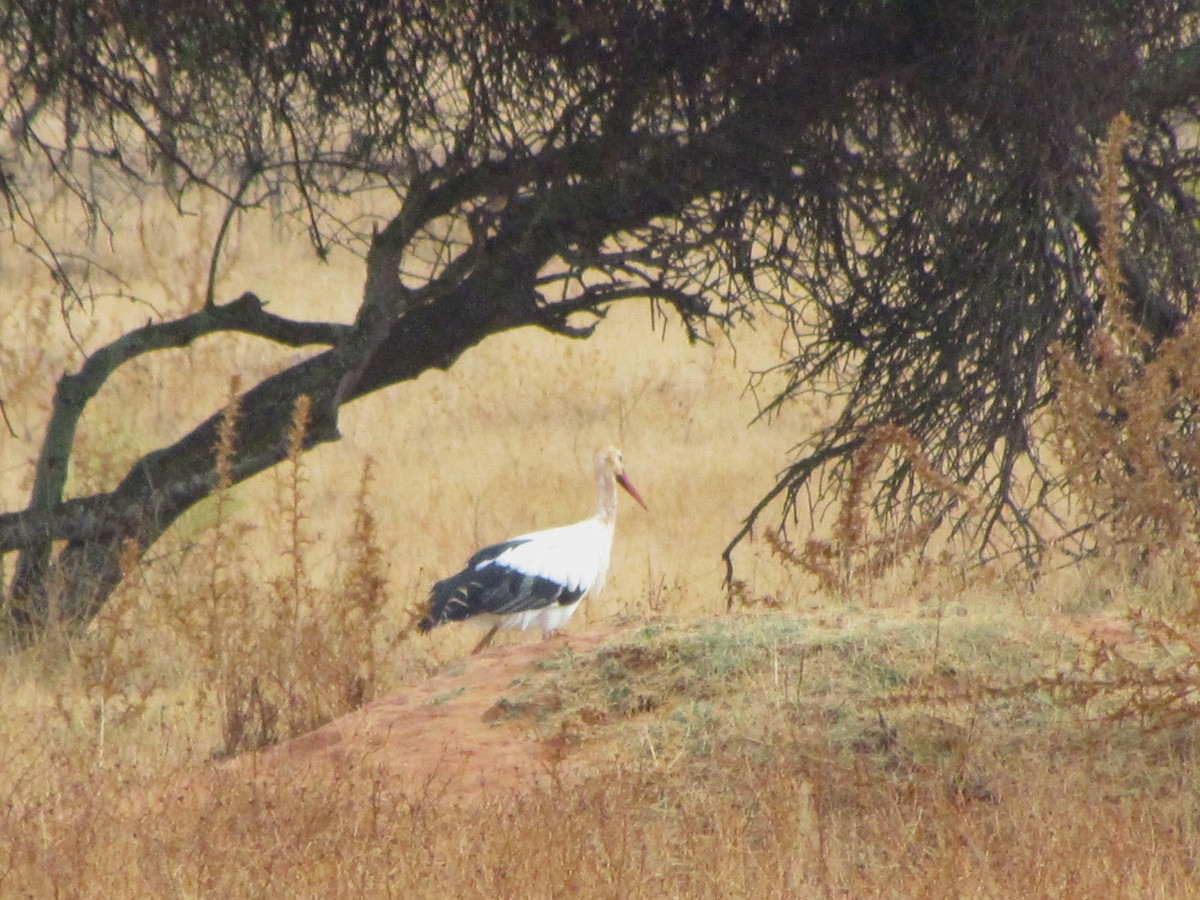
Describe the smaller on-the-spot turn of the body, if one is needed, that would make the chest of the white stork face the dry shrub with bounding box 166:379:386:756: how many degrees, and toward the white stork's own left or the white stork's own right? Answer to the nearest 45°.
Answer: approximately 135° to the white stork's own right

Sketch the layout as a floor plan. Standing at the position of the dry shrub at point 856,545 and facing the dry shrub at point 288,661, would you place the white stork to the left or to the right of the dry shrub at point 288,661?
right

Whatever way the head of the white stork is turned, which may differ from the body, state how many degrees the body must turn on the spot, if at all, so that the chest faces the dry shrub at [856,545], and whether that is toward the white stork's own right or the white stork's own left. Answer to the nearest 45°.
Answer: approximately 45° to the white stork's own right

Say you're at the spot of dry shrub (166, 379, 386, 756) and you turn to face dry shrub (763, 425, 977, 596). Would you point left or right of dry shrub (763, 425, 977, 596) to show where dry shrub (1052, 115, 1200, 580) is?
right

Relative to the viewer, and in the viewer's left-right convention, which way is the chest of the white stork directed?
facing to the right of the viewer
